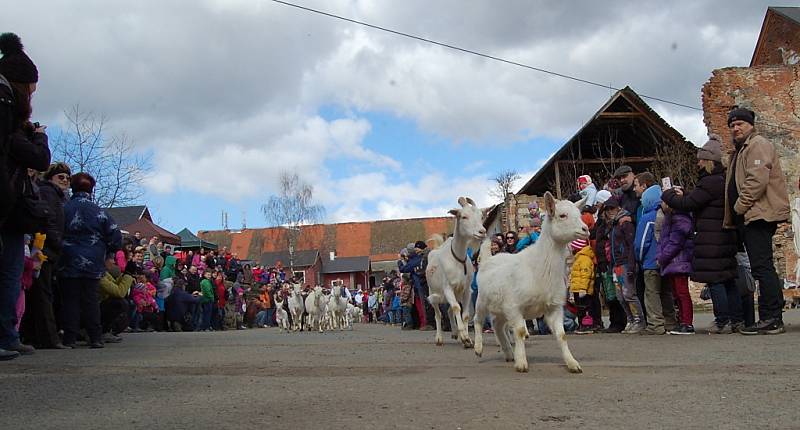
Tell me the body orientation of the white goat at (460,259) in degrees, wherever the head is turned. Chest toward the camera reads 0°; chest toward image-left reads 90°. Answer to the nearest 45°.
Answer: approximately 315°

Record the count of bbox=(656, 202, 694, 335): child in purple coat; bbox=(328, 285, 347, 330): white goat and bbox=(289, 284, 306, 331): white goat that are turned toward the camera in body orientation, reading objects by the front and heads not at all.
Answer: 2

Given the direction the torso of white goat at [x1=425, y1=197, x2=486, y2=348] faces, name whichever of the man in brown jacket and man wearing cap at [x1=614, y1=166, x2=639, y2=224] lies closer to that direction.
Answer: the man in brown jacket

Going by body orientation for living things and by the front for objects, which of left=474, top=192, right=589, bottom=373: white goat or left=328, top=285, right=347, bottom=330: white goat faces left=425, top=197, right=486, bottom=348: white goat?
left=328, top=285, right=347, bottom=330: white goat

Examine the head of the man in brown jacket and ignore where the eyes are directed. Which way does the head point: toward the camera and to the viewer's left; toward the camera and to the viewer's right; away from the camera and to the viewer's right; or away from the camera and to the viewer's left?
toward the camera and to the viewer's left

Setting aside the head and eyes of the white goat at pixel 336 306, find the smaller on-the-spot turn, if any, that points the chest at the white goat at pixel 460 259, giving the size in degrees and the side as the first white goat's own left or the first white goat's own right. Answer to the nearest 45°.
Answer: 0° — it already faces it

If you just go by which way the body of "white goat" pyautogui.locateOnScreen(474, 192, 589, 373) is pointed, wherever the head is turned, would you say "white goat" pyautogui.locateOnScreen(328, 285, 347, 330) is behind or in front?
behind

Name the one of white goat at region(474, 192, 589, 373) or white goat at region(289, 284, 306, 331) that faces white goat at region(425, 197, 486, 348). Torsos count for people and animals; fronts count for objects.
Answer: white goat at region(289, 284, 306, 331)

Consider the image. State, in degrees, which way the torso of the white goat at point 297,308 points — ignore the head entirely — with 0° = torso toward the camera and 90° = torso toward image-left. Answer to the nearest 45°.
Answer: approximately 0°

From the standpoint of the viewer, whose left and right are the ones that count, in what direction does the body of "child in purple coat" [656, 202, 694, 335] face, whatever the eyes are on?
facing to the left of the viewer

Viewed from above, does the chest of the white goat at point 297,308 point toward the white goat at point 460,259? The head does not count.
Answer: yes
